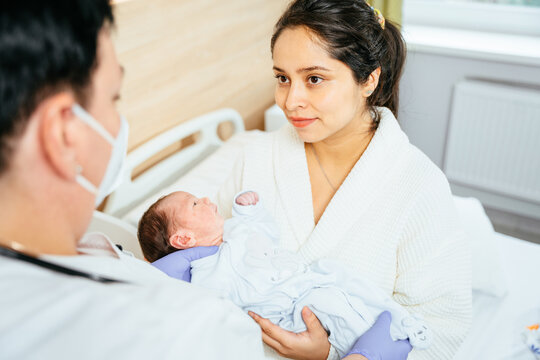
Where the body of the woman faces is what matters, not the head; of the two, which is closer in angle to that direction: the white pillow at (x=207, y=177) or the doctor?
the doctor

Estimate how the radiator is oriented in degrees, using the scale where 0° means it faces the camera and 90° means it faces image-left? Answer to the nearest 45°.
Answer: approximately 45°

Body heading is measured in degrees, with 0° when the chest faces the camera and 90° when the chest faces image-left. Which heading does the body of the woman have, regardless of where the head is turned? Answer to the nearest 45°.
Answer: approximately 45°

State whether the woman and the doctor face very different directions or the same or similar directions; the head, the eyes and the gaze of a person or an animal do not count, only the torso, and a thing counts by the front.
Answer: very different directions

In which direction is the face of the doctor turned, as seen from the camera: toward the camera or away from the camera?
away from the camera

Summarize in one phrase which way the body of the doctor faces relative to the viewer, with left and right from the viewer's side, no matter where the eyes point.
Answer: facing away from the viewer and to the right of the viewer
